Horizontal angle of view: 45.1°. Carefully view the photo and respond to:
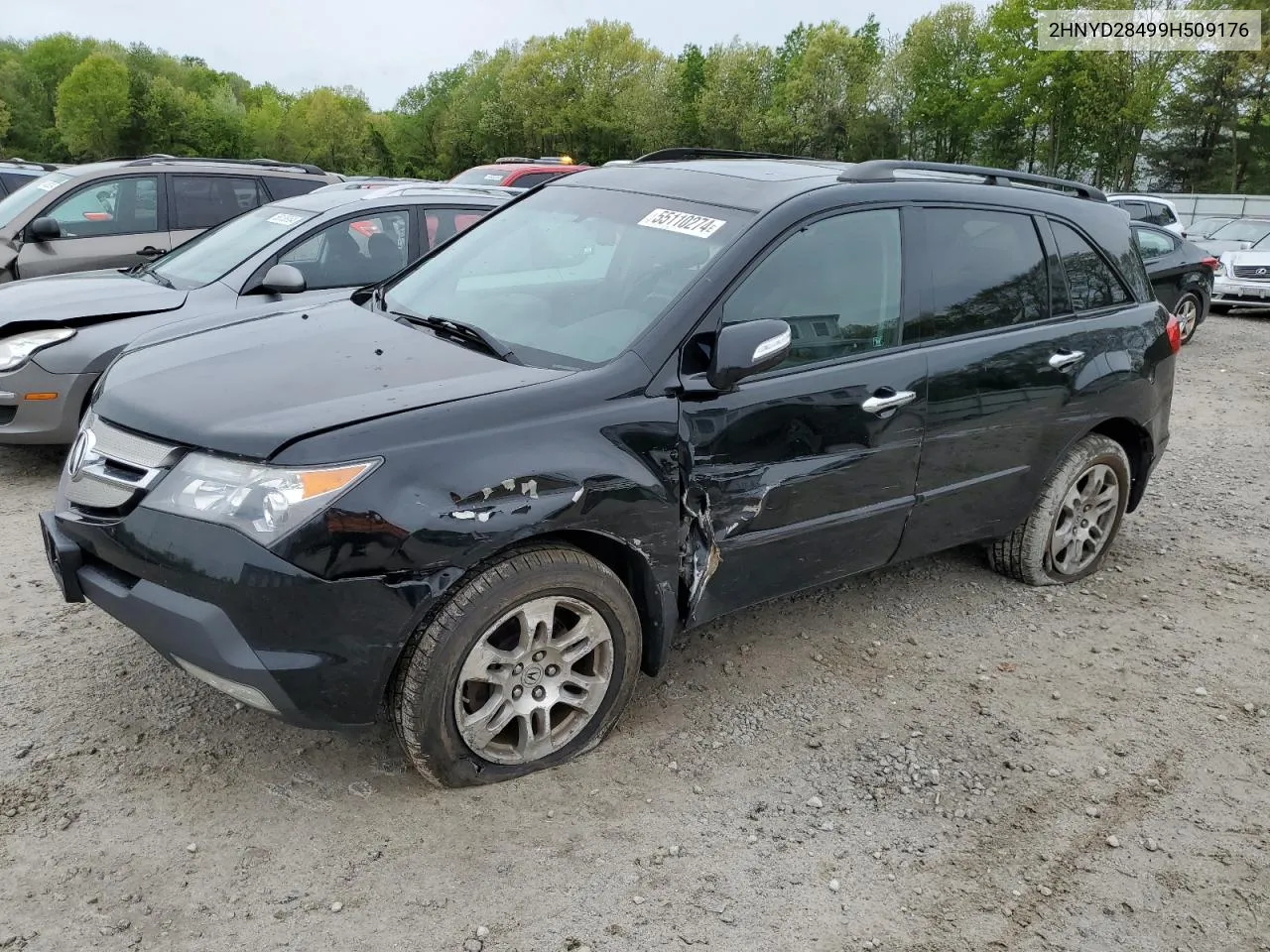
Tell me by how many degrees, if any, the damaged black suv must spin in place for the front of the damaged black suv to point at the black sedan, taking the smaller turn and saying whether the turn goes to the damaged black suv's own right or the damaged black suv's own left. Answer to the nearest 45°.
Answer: approximately 180°
